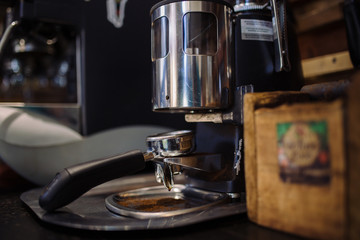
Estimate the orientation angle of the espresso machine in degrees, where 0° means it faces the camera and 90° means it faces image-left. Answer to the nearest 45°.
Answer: approximately 45°

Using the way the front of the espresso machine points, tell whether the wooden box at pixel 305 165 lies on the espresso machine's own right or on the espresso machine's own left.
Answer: on the espresso machine's own left
